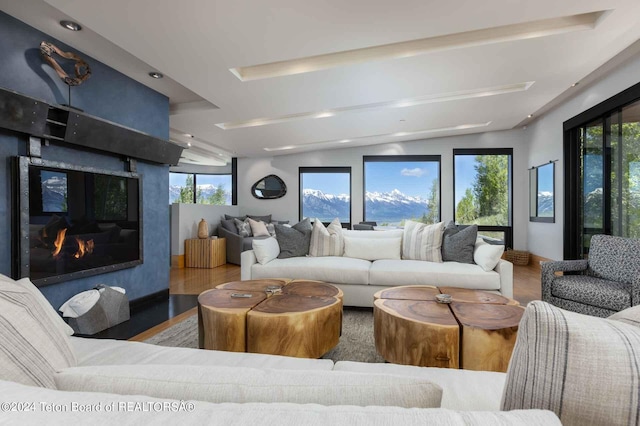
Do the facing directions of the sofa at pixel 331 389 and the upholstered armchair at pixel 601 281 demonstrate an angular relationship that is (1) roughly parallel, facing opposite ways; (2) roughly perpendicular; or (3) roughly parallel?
roughly perpendicular

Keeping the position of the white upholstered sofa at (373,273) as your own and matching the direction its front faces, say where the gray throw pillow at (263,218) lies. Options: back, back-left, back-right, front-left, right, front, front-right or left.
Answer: back-right

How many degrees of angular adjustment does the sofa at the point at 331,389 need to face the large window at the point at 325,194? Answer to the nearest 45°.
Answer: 0° — it already faces it

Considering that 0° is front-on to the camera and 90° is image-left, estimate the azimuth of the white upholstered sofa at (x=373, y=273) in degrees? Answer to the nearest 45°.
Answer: approximately 0°

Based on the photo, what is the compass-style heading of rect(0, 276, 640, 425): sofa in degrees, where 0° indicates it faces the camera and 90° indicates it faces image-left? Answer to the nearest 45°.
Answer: approximately 180°

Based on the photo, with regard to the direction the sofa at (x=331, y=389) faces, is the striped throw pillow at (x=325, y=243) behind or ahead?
ahead

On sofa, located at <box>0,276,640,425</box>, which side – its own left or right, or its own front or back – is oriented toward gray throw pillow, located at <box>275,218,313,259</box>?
front

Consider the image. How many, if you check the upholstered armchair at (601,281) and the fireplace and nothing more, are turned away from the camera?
0

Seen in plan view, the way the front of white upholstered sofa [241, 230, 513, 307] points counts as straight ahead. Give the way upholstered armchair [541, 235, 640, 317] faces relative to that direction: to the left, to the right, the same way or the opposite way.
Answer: to the right

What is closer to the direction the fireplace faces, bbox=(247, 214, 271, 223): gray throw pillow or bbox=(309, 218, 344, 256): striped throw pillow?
the striped throw pillow

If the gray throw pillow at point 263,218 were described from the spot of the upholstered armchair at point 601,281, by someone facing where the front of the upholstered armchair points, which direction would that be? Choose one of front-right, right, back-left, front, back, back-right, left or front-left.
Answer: front-right

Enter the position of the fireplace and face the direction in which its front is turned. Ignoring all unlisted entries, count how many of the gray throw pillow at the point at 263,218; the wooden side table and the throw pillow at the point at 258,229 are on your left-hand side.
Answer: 3

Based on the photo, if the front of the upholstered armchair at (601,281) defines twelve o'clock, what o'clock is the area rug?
The area rug is roughly at 12 o'clock from the upholstered armchair.
